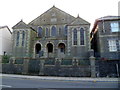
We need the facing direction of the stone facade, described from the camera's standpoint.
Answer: facing the viewer

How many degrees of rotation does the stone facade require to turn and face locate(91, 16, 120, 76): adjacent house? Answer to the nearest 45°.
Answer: approximately 45° to its left

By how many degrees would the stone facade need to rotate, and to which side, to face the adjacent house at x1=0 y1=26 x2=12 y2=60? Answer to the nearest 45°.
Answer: approximately 135° to its right

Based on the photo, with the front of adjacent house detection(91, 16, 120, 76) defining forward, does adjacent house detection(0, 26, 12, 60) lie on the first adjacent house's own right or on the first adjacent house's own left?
on the first adjacent house's own right

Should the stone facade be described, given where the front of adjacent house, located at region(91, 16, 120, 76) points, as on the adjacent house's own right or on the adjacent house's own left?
on the adjacent house's own right

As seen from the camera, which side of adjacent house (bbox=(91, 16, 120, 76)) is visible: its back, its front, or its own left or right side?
front

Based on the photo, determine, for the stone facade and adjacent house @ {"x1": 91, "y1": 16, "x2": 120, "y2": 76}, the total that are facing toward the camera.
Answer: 2
